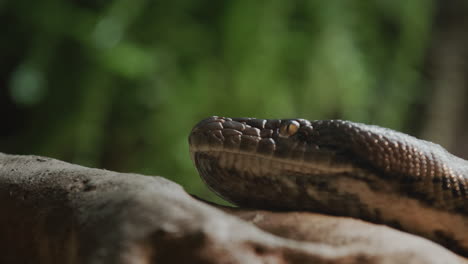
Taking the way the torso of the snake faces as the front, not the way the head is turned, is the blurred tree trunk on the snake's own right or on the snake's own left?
on the snake's own right

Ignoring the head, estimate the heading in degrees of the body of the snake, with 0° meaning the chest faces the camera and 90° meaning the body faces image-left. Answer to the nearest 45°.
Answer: approximately 90°
